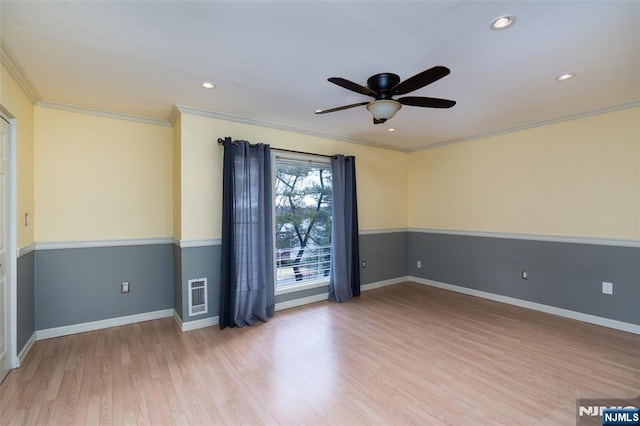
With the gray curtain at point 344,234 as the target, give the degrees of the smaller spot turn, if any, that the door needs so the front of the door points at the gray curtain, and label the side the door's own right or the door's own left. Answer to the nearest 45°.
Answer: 0° — it already faces it

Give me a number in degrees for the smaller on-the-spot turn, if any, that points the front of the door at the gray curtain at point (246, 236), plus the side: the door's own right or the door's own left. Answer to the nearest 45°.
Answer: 0° — it already faces it

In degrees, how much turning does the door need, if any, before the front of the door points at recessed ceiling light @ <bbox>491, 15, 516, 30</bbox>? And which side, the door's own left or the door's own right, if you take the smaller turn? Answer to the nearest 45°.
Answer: approximately 45° to the door's own right

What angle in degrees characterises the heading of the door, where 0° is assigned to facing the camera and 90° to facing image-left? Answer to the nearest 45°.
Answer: approximately 270°
